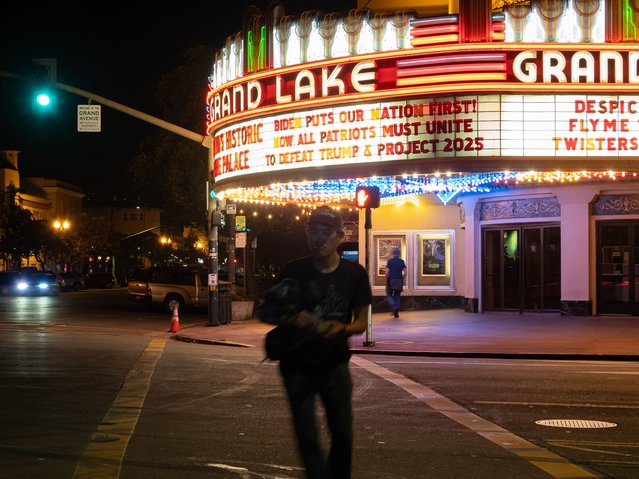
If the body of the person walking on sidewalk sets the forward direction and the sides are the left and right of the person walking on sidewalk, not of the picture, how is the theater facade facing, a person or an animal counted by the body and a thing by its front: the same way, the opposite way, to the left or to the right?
the opposite way

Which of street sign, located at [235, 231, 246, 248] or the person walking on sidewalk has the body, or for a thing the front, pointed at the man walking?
the street sign

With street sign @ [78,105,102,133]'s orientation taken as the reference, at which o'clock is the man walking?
The man walking is roughly at 12 o'clock from the street sign.

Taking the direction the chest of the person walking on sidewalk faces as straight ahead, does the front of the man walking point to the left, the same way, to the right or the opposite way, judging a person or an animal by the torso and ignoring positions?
the opposite way

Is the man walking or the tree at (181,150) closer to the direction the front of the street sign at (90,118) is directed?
the man walking

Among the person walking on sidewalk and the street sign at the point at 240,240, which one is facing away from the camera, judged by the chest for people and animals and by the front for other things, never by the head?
the person walking on sidewalk

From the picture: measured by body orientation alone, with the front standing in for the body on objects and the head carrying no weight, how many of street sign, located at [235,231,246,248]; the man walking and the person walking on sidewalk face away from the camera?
1

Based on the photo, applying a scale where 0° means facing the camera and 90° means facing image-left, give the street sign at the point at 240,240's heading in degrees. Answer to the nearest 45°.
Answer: approximately 0°

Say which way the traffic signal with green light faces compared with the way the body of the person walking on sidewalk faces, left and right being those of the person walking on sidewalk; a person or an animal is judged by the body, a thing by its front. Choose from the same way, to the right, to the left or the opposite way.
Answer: the opposite way

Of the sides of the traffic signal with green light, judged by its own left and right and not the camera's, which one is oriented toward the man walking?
front

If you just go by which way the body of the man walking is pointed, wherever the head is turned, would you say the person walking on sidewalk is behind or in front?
behind

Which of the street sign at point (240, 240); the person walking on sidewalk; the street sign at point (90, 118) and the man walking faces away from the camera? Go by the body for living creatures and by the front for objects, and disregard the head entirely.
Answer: the person walking on sidewalk
